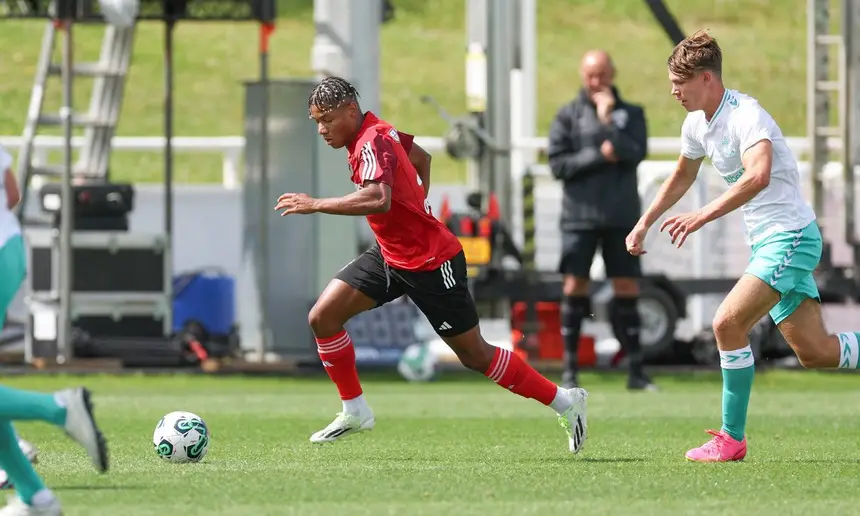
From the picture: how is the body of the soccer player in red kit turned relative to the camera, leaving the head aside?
to the viewer's left

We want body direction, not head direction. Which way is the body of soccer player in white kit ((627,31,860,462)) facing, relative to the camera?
to the viewer's left

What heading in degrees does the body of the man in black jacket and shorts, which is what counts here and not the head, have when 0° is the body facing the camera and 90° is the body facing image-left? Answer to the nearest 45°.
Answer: approximately 0°

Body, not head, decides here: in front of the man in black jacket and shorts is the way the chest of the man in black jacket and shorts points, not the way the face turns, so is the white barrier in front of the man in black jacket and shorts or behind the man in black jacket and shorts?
behind

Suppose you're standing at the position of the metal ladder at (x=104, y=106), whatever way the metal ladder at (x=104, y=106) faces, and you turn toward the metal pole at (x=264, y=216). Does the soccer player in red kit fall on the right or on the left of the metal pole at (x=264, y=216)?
right
